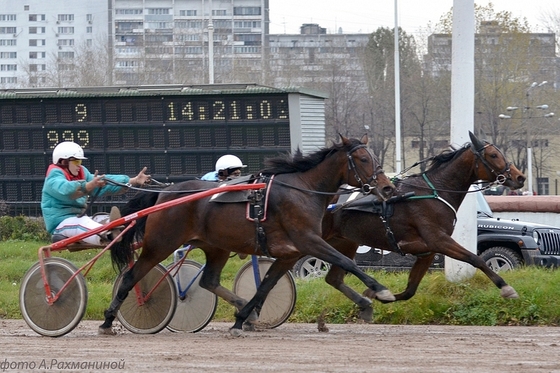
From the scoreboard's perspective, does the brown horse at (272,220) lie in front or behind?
in front

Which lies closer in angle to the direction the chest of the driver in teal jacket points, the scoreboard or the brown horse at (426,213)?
the brown horse

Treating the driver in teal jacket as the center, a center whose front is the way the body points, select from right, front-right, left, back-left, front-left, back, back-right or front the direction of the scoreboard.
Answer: left

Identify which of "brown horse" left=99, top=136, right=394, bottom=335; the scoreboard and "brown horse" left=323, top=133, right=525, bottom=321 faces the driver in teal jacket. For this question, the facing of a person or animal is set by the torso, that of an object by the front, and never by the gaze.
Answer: the scoreboard

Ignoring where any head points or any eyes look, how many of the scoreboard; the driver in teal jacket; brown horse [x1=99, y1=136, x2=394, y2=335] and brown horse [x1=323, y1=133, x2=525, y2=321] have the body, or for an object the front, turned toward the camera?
1

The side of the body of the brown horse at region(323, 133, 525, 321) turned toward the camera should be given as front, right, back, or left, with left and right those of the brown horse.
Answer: right

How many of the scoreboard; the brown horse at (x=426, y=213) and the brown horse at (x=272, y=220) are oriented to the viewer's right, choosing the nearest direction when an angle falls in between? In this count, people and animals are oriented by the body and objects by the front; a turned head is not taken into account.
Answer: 2

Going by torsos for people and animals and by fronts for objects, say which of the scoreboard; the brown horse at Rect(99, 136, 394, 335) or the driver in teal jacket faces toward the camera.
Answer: the scoreboard

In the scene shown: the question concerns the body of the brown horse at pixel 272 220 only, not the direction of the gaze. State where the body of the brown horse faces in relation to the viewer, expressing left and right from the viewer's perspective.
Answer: facing to the right of the viewer

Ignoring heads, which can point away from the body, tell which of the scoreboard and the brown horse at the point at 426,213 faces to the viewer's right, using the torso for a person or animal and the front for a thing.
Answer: the brown horse

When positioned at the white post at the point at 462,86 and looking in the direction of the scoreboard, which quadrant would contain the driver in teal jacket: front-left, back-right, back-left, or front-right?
front-left

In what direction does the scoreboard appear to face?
toward the camera

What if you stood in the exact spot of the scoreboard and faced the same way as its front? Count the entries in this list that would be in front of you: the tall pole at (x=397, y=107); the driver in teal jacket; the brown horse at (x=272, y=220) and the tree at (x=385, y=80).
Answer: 2

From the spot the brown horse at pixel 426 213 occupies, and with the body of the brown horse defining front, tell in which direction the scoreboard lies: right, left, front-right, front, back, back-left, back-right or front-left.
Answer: back-left

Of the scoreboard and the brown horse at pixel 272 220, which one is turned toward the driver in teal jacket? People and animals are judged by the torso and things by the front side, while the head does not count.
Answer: the scoreboard

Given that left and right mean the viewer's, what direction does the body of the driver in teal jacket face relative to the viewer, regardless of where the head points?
facing to the right of the viewer

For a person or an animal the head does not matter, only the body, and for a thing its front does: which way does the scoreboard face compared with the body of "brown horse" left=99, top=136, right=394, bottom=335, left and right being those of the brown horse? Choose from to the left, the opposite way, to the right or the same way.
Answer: to the right
